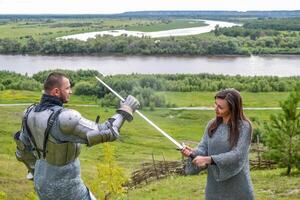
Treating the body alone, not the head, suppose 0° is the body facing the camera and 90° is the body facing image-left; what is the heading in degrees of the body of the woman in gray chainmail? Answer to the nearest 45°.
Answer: approximately 45°
